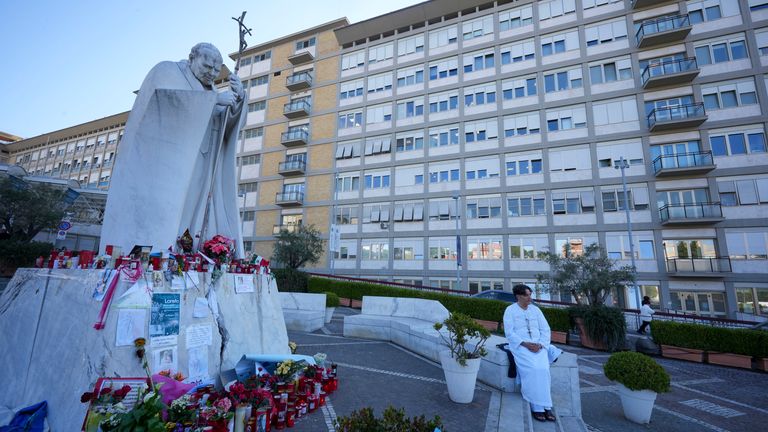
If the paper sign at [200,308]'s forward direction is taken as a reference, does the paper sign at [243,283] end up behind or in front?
behind

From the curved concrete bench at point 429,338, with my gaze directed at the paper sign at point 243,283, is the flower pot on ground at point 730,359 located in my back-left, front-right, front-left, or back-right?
back-left

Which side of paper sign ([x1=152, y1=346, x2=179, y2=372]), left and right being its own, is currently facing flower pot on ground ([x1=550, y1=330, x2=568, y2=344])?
left

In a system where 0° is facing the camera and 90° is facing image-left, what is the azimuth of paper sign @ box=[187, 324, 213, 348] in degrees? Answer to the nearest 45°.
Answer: approximately 0°

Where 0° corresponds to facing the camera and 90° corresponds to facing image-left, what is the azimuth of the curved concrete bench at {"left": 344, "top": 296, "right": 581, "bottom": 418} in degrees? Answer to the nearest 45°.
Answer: approximately 45°
